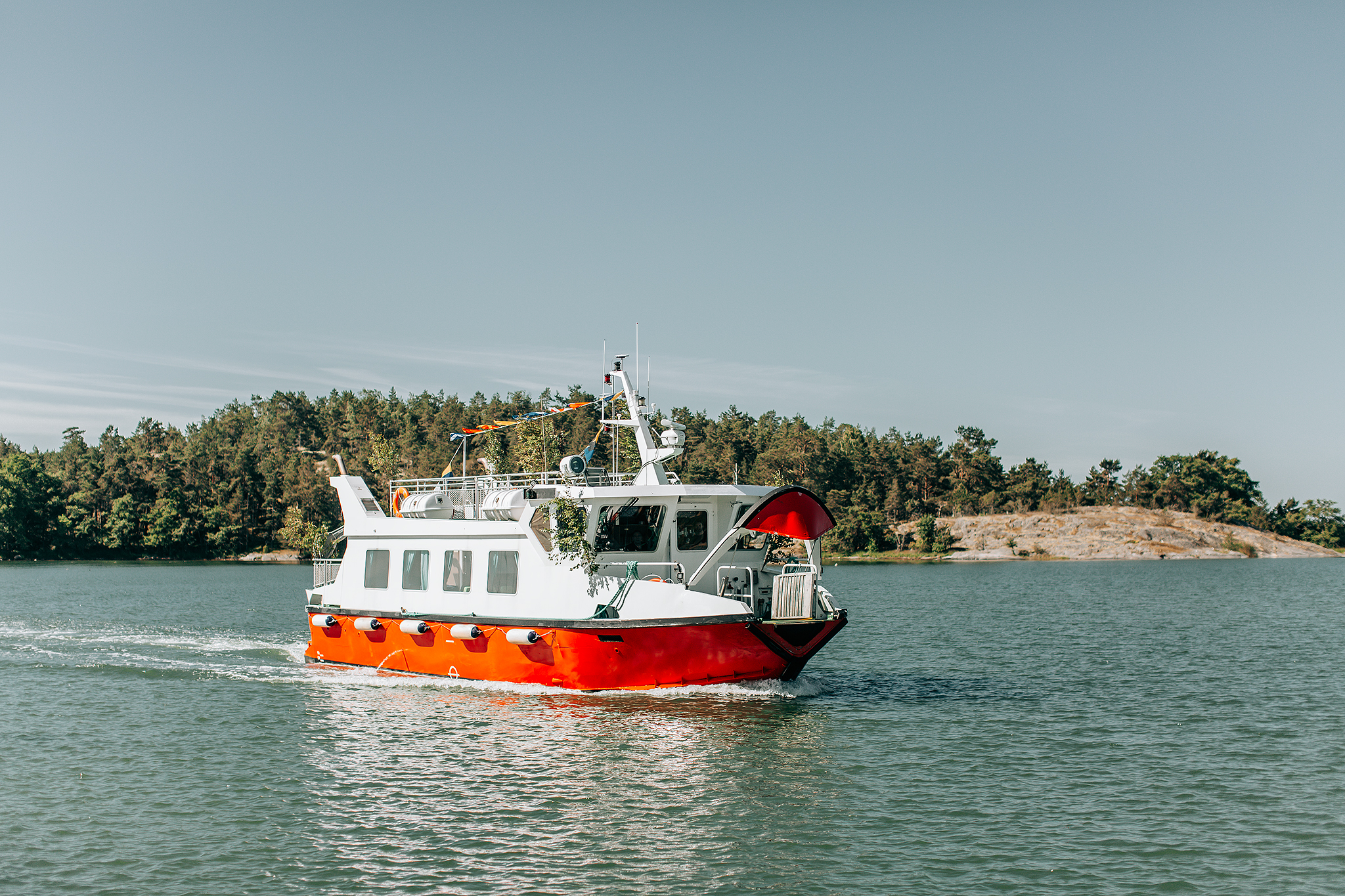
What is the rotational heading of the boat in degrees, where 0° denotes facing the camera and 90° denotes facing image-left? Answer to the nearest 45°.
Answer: approximately 315°
